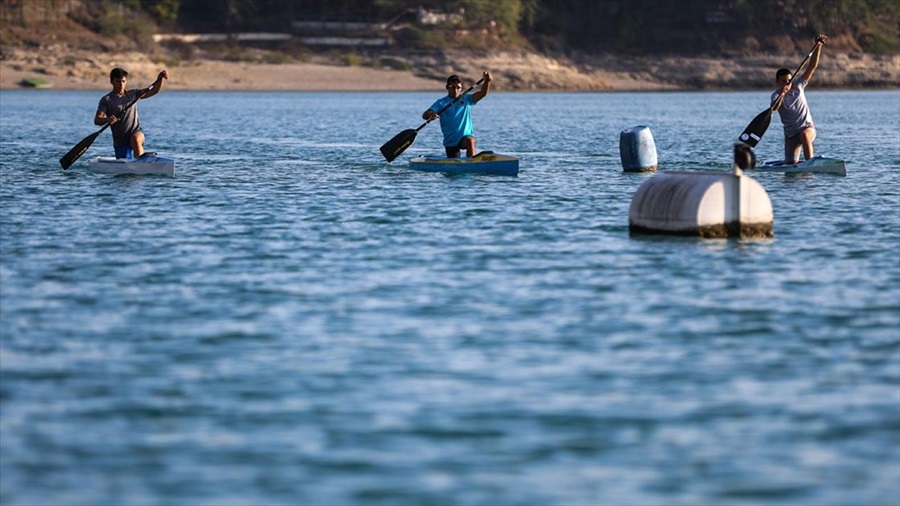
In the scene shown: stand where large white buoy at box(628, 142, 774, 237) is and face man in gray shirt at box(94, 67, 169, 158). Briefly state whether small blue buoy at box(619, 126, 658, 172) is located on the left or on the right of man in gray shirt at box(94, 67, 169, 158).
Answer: right

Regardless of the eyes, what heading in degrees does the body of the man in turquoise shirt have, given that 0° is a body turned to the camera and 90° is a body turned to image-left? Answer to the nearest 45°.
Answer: approximately 0°

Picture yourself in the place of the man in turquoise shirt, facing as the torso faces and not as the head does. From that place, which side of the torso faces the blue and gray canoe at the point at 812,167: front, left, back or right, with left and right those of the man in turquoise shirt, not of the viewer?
left

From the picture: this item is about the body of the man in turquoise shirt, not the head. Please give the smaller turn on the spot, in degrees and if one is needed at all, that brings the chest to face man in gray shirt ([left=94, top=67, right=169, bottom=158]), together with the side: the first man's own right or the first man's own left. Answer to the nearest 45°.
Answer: approximately 90° to the first man's own right

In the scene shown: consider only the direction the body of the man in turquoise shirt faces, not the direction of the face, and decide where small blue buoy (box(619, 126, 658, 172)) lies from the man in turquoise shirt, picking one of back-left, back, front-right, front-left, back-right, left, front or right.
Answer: back-left
